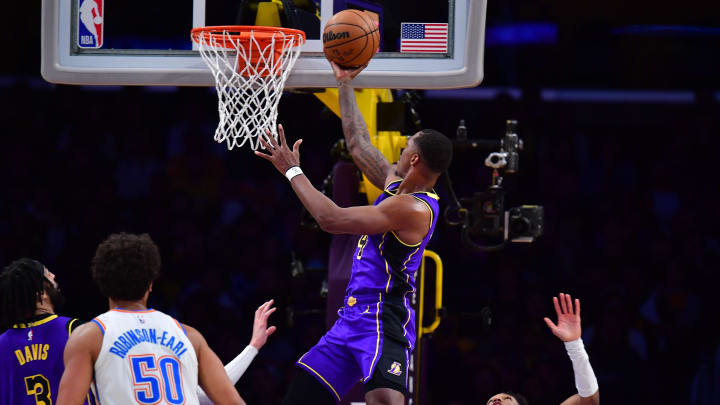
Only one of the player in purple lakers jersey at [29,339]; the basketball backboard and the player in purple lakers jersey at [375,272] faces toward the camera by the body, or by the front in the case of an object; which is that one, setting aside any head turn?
the basketball backboard

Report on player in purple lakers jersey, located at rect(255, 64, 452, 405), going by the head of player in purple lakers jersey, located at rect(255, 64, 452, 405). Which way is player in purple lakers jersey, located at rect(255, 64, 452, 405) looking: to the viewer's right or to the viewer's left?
to the viewer's left

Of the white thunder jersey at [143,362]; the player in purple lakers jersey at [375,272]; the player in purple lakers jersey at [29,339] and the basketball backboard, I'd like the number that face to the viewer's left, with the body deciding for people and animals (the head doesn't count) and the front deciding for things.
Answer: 1

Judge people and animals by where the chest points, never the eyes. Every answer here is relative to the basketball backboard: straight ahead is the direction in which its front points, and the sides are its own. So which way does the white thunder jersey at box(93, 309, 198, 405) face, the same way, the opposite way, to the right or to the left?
the opposite way

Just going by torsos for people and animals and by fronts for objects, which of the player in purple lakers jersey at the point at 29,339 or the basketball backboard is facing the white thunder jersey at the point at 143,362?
the basketball backboard

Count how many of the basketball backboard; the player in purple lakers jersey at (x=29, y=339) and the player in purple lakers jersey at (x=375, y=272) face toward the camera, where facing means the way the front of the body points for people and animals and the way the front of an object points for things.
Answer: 1

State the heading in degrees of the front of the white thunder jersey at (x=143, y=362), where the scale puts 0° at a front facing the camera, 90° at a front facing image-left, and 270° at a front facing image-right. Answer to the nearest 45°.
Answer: approximately 180°

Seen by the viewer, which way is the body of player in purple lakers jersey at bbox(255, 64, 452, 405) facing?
to the viewer's left

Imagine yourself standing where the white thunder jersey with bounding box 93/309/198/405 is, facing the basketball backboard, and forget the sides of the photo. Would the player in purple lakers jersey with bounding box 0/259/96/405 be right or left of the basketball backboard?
left

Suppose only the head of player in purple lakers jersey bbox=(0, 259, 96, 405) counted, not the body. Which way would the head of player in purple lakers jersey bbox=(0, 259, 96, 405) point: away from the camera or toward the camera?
away from the camera

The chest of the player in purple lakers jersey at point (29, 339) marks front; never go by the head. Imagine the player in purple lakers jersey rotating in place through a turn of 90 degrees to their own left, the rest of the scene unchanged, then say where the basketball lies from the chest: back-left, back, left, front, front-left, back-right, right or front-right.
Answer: back-right

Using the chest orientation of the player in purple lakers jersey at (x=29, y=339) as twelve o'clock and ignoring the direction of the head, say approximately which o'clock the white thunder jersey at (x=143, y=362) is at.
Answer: The white thunder jersey is roughly at 4 o'clock from the player in purple lakers jersey.

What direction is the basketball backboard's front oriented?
toward the camera
